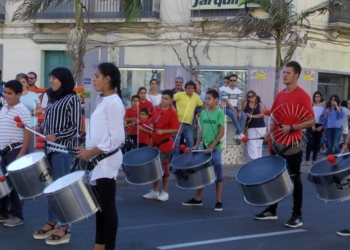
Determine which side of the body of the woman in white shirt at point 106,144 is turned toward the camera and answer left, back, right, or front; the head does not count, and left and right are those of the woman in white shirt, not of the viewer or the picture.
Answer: left

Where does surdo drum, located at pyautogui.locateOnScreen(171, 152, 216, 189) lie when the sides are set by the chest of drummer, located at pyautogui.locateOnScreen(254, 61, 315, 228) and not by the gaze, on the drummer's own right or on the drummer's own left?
on the drummer's own right

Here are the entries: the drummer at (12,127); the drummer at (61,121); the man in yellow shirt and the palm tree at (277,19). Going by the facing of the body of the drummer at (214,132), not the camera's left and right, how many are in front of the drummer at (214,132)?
2

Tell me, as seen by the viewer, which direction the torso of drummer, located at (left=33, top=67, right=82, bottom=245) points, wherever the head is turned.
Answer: to the viewer's left

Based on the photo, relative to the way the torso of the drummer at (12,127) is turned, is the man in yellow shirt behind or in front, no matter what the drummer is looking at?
behind

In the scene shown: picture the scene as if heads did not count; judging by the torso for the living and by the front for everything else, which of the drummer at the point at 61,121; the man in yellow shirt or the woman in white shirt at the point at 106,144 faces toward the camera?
the man in yellow shirt

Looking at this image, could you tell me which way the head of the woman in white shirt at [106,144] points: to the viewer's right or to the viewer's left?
to the viewer's left

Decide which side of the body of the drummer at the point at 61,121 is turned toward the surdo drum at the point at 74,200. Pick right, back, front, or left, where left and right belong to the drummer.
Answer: left

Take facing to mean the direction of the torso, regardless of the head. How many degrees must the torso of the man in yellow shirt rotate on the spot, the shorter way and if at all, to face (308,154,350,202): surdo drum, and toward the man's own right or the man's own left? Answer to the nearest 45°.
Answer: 0° — they already face it

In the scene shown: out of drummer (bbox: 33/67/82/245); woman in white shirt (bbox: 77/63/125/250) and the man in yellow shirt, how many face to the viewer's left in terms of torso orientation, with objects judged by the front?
2

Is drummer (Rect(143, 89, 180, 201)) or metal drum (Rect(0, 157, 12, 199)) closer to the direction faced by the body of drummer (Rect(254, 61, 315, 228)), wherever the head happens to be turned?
the metal drum

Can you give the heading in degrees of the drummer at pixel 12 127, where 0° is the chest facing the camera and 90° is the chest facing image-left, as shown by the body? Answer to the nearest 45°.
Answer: approximately 45°

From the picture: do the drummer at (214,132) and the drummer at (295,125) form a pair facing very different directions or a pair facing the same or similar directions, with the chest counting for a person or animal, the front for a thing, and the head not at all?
same or similar directions

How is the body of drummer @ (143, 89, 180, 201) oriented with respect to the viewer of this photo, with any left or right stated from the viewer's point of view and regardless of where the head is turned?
facing the viewer and to the left of the viewer

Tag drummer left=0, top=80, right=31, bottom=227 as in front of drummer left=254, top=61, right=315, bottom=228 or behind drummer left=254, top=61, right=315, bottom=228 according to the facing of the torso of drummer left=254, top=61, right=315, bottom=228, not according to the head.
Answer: in front

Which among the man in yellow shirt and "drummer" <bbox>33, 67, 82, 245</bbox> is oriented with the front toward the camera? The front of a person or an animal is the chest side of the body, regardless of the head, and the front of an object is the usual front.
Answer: the man in yellow shirt

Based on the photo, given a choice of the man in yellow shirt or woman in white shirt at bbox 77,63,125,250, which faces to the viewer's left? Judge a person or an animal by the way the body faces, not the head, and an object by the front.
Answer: the woman in white shirt

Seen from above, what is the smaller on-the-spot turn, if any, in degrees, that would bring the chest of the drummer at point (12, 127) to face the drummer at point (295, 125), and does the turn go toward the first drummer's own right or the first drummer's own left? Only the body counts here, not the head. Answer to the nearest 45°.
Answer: approximately 135° to the first drummer's own left

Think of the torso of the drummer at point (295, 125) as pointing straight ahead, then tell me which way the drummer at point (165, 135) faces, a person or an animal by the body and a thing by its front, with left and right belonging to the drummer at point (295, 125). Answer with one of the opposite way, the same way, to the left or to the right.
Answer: the same way

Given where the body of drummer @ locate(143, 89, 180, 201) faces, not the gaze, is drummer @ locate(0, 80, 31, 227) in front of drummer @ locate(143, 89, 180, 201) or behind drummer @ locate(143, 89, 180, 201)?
in front

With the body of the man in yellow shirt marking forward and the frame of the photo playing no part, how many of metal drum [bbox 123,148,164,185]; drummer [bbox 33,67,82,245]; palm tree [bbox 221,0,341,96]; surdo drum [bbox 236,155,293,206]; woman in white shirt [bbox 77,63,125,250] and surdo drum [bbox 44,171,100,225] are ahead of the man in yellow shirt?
5
